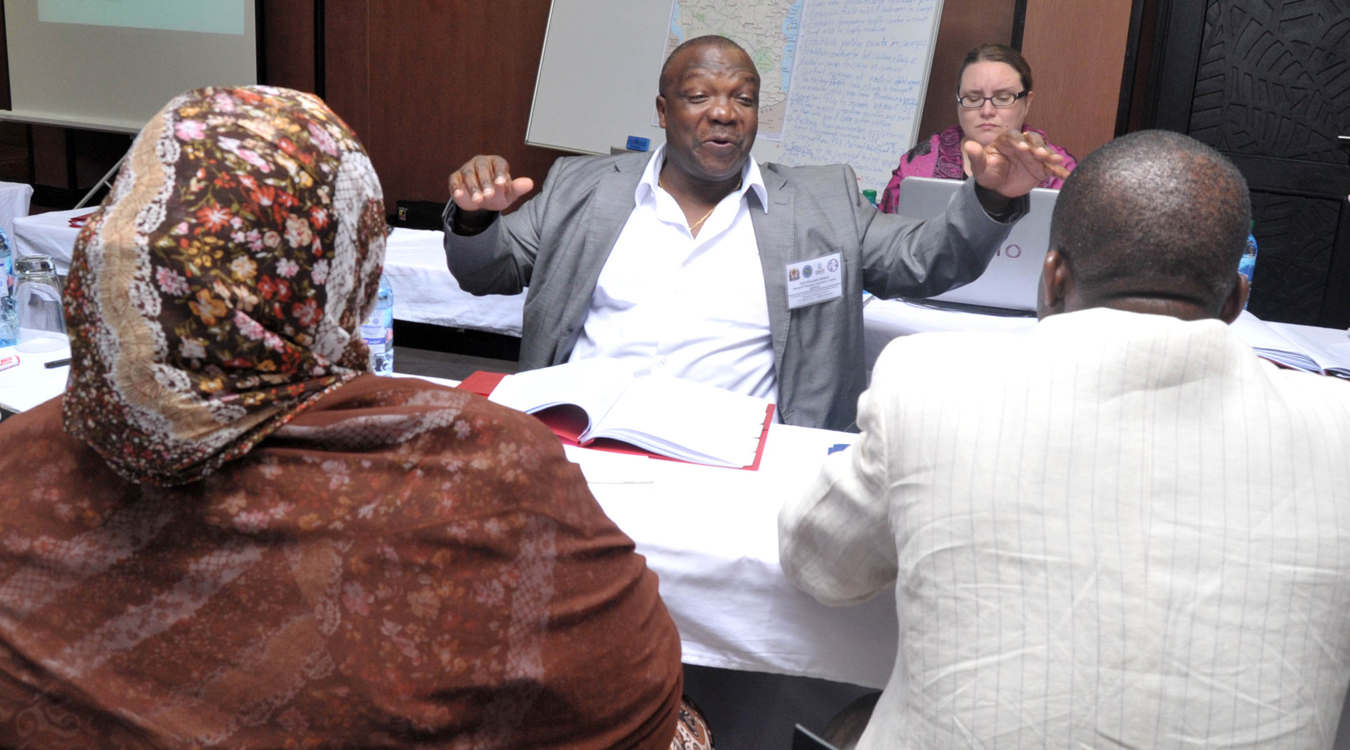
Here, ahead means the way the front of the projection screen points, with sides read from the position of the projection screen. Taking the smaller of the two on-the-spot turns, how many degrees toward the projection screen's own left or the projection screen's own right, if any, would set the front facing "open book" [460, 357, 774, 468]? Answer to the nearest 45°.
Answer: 0° — it already faces it

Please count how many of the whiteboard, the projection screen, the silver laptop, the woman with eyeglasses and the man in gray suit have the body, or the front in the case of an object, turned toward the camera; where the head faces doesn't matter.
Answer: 4

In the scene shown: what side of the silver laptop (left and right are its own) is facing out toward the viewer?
back

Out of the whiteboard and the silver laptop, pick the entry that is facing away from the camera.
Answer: the silver laptop

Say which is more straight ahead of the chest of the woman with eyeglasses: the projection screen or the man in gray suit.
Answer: the man in gray suit

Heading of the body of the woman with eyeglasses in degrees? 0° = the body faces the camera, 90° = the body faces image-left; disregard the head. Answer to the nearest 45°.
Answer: approximately 0°

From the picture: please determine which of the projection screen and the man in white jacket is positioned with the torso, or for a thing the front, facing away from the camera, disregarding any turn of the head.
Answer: the man in white jacket

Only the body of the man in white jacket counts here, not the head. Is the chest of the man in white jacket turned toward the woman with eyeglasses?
yes

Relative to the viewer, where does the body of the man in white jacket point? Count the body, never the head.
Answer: away from the camera
